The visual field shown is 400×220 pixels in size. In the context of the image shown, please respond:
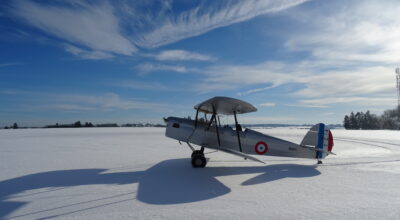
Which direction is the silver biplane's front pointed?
to the viewer's left
